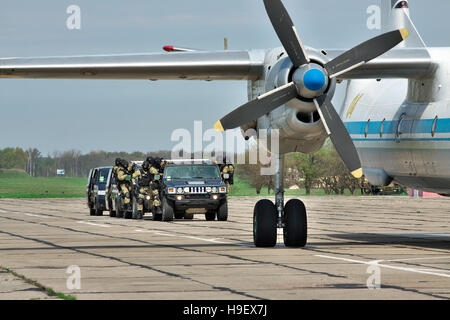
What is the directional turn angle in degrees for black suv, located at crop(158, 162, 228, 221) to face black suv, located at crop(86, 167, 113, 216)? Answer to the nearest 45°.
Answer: approximately 135° to its right

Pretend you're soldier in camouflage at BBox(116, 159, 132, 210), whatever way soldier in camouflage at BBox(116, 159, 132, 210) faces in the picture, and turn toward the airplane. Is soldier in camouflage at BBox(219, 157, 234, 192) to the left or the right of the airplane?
left

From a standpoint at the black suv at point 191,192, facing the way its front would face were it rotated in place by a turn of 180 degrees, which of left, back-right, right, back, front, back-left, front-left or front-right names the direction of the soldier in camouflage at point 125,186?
front-left

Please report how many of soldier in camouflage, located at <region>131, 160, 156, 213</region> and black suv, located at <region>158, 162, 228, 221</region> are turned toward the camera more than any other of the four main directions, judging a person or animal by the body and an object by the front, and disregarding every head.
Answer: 2

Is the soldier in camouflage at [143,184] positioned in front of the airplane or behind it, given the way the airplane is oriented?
behind

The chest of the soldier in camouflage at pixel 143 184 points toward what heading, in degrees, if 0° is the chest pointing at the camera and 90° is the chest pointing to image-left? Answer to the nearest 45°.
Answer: approximately 0°

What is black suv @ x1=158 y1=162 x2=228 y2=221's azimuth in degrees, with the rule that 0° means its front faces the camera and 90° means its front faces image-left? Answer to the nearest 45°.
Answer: approximately 0°

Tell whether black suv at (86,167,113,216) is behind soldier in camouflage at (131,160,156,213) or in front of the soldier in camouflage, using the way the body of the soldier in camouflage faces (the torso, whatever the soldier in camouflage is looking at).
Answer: behind

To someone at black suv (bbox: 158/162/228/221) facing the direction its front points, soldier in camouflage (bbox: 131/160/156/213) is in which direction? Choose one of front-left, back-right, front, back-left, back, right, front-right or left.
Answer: back-right
